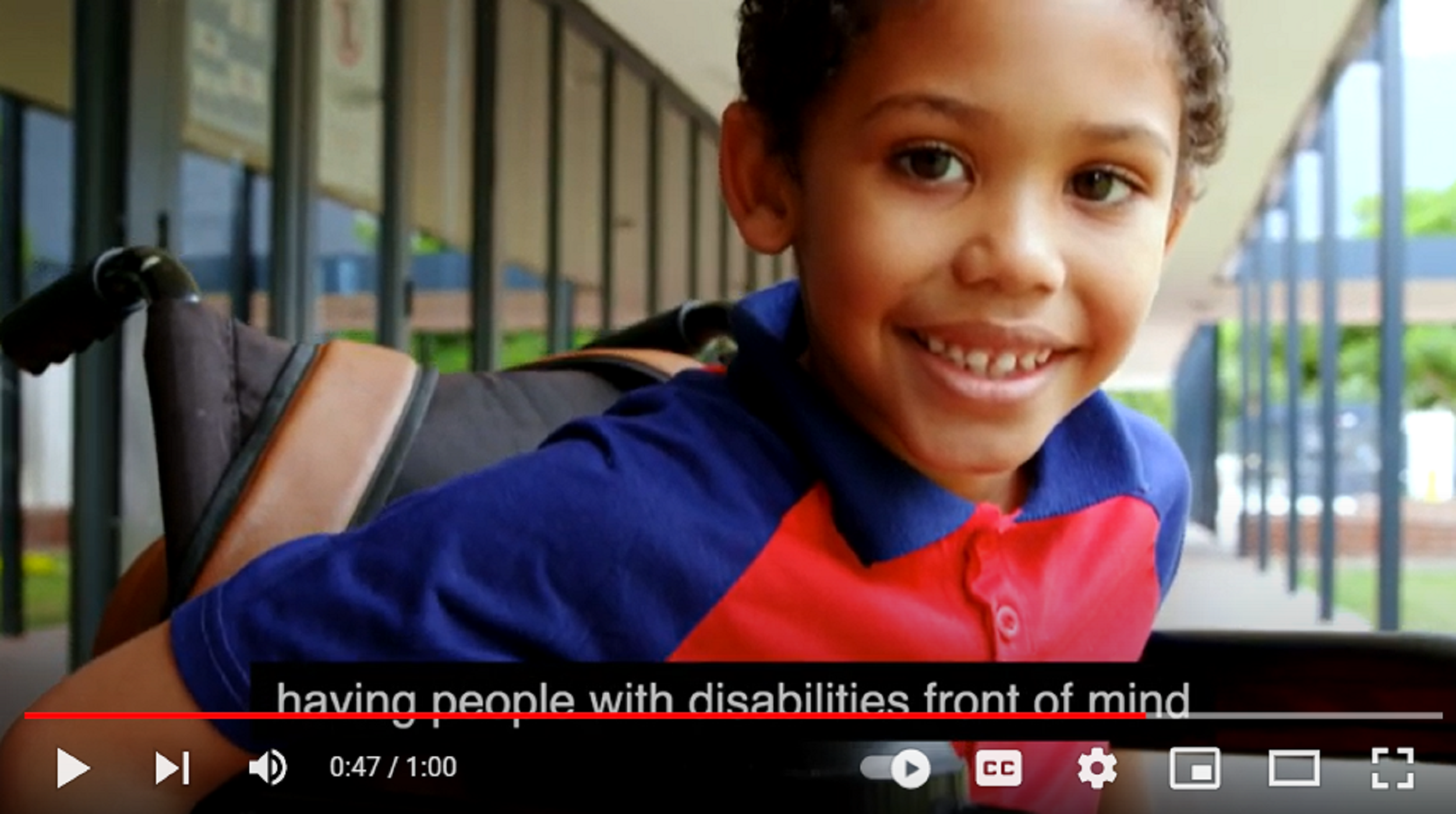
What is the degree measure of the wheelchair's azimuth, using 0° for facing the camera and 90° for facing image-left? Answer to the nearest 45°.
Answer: approximately 315°

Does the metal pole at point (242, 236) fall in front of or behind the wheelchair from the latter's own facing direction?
behind

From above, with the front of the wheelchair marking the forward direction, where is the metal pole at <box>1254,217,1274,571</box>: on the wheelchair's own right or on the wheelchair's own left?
on the wheelchair's own left

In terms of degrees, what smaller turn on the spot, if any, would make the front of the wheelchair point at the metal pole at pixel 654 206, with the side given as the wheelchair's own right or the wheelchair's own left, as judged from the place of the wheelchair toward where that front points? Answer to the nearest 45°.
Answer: approximately 135° to the wheelchair's own left

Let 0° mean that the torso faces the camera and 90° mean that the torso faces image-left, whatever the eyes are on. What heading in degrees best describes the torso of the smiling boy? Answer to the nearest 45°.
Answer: approximately 315°

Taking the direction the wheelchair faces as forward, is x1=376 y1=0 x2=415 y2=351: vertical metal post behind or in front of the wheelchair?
behind

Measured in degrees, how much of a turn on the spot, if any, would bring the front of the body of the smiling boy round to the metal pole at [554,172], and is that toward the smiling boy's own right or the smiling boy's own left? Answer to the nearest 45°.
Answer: approximately 135° to the smiling boy's own left

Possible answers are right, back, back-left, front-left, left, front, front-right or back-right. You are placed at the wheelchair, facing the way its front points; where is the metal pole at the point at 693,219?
back-left

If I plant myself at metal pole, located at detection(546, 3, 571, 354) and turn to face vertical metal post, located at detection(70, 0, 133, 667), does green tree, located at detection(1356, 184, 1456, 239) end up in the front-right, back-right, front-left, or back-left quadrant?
back-left
